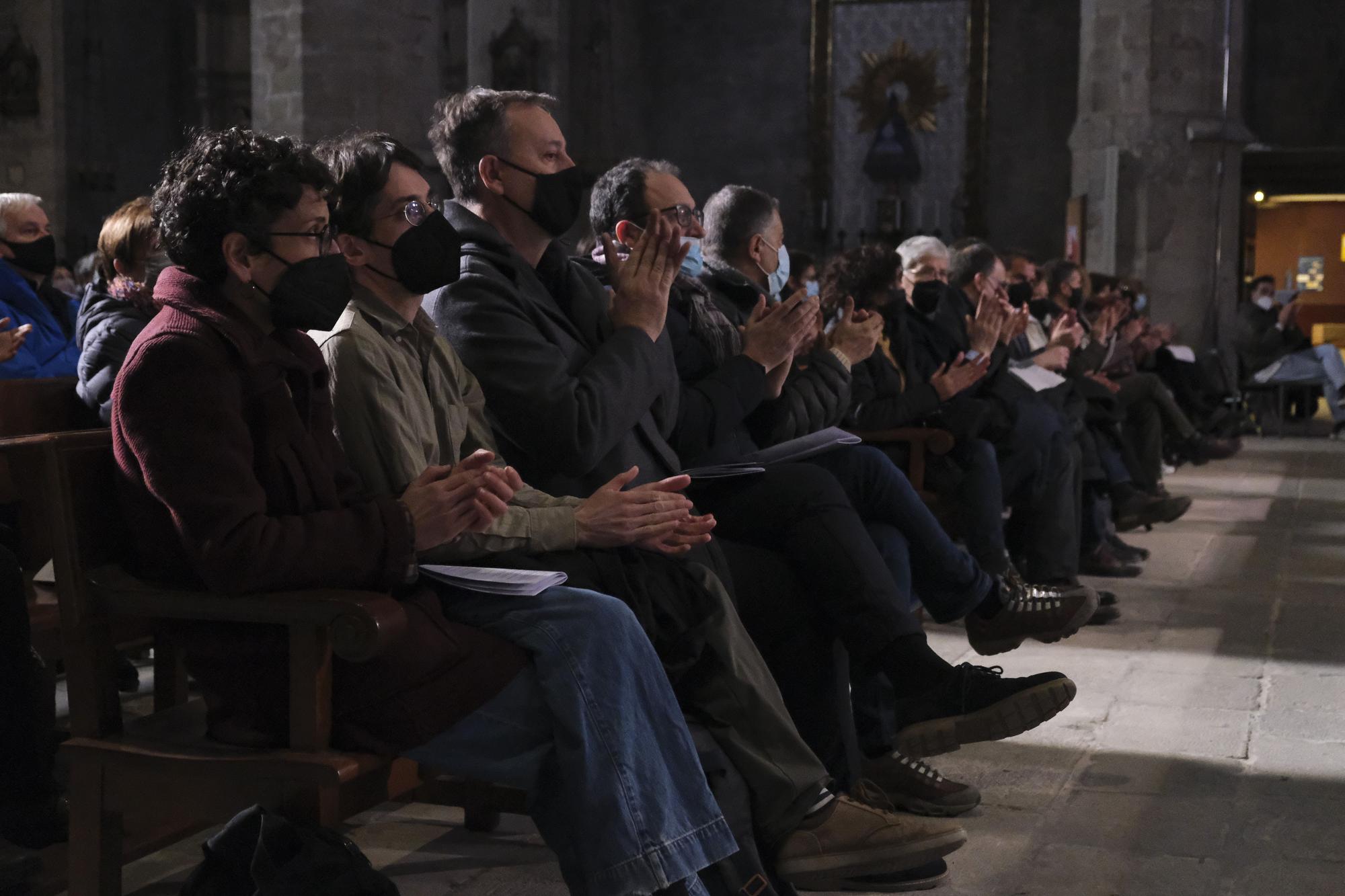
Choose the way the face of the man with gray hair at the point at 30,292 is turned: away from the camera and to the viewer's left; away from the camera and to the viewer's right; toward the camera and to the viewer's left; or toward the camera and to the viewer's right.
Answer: toward the camera and to the viewer's right

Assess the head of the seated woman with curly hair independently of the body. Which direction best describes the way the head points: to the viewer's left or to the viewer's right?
to the viewer's right

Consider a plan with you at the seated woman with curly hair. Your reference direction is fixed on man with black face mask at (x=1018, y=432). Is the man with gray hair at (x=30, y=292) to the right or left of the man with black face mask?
left

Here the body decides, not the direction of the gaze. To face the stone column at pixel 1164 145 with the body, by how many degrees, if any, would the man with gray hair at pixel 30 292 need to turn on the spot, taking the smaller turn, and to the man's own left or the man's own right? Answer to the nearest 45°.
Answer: approximately 90° to the man's own left

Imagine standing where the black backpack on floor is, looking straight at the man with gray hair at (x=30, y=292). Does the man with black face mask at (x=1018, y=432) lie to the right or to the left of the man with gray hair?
right

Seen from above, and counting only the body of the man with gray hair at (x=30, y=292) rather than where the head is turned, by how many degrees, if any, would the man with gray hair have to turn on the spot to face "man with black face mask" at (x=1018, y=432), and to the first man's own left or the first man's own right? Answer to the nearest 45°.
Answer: approximately 45° to the first man's own left

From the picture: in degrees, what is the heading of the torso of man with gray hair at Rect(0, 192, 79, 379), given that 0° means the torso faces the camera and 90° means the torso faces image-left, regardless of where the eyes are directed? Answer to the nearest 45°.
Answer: approximately 315°

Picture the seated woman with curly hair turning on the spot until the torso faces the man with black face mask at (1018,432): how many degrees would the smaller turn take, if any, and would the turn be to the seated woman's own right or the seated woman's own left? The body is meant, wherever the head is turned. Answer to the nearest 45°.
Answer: approximately 45° to the seated woman's own left

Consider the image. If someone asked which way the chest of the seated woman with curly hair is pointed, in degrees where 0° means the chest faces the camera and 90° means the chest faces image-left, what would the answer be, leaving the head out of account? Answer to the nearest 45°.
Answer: approximately 270°

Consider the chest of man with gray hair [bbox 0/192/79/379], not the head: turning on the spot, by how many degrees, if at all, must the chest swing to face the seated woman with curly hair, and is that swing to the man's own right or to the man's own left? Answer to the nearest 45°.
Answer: approximately 45° to the man's own right

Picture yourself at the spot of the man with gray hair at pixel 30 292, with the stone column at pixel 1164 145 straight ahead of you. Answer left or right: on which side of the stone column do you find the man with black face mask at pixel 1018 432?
right
